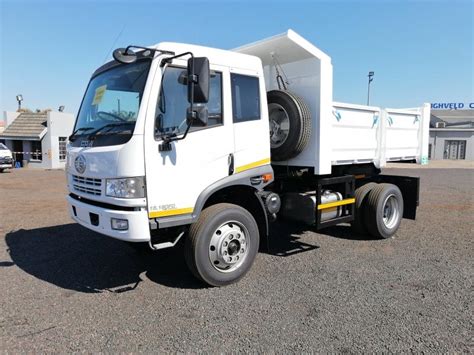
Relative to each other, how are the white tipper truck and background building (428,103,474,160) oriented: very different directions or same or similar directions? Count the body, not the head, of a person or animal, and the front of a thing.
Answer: same or similar directions

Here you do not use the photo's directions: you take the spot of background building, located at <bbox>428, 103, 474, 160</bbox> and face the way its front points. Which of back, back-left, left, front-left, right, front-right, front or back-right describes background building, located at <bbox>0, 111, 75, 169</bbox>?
front-right

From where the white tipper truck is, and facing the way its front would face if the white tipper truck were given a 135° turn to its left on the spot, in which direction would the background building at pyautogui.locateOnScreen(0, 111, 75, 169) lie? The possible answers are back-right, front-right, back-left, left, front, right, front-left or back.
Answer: back-left

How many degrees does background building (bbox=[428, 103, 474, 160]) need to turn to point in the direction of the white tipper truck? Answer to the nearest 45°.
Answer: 0° — it already faces it

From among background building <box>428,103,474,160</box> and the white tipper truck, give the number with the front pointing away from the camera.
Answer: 0

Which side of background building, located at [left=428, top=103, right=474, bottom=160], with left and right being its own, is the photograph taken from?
front

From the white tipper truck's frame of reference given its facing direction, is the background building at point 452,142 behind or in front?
behind

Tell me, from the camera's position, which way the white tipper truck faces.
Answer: facing the viewer and to the left of the viewer
